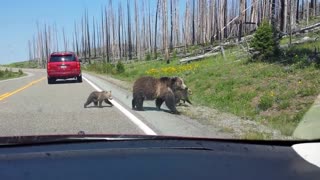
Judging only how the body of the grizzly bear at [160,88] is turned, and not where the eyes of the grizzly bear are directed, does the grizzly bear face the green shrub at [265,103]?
yes

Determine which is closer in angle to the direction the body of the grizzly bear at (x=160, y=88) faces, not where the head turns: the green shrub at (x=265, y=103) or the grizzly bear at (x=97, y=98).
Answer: the green shrub

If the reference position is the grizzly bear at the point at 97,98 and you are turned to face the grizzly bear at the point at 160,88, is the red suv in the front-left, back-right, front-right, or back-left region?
back-left

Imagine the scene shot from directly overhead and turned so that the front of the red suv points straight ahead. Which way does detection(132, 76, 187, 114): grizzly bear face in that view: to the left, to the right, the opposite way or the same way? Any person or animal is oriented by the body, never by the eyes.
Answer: to the right

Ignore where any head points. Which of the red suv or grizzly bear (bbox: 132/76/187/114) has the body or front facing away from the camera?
the red suv

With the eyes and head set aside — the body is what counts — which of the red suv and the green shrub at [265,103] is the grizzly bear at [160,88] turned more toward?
the green shrub

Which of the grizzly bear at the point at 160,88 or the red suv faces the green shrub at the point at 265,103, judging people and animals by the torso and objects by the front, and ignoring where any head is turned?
the grizzly bear

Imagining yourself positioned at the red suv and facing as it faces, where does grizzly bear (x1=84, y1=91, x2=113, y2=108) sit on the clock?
The grizzly bear is roughly at 6 o'clock from the red suv.

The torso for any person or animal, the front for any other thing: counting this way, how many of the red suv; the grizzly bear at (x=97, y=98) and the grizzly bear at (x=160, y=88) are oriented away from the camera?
1

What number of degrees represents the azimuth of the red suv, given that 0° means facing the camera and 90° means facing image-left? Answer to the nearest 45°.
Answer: approximately 180°
